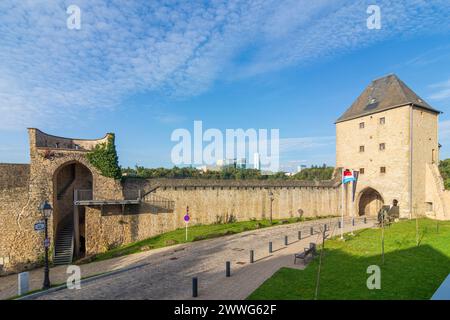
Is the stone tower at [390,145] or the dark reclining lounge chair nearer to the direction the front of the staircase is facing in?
the dark reclining lounge chair

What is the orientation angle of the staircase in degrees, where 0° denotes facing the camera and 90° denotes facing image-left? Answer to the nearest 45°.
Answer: approximately 0°

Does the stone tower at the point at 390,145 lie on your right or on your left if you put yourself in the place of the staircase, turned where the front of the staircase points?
on your left

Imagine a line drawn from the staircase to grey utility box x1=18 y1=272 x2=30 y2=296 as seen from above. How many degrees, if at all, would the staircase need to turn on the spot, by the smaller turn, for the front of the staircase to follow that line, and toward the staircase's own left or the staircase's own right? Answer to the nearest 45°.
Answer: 0° — it already faces it

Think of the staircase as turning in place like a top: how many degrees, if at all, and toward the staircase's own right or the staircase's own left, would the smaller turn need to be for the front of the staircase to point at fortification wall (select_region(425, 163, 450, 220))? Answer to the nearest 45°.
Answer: approximately 90° to the staircase's own left

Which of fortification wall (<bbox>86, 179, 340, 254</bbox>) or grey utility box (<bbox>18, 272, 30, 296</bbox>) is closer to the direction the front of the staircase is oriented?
the grey utility box
